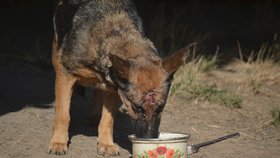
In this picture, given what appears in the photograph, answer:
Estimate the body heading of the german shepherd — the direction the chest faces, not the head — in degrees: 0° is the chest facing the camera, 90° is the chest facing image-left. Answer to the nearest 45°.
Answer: approximately 315°
